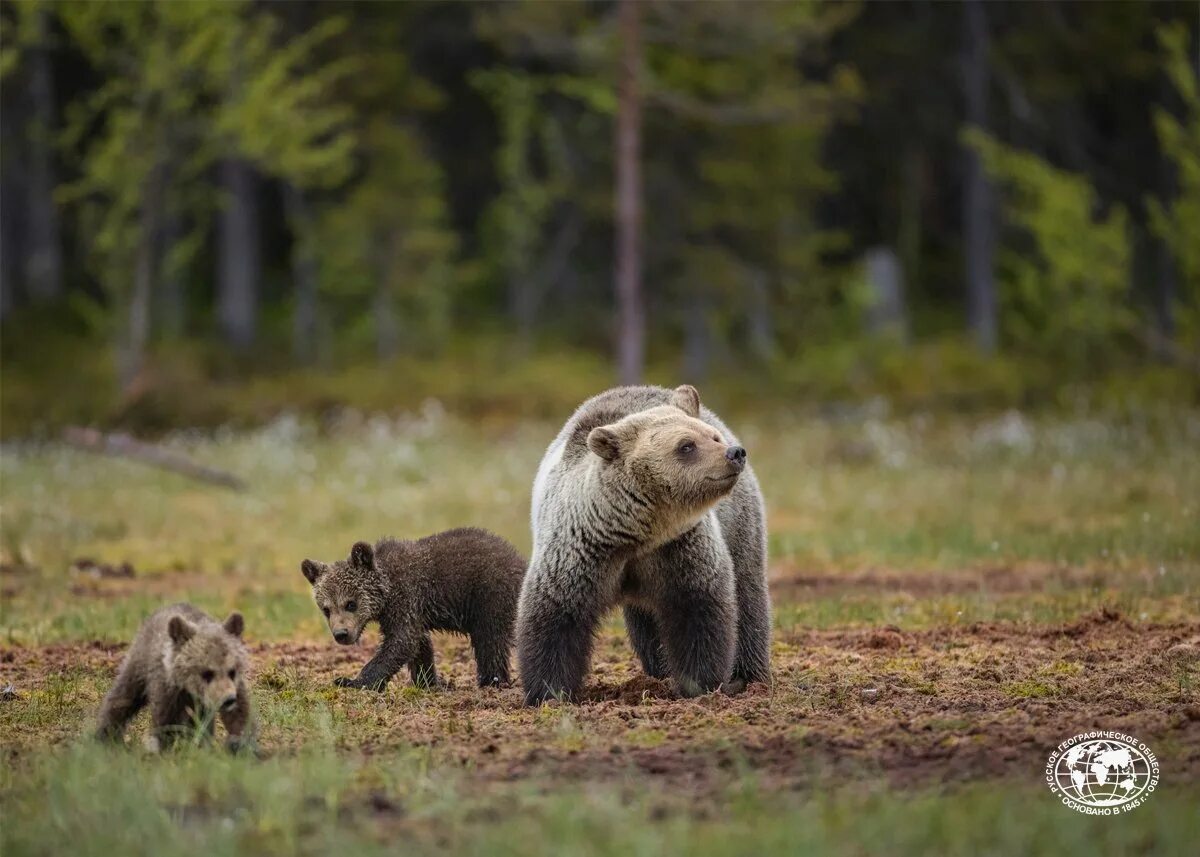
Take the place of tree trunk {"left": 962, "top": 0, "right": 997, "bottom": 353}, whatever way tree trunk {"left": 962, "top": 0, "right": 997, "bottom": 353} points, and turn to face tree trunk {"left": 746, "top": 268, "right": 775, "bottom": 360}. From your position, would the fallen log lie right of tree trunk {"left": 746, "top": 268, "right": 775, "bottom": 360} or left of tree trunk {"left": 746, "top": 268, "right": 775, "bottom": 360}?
left

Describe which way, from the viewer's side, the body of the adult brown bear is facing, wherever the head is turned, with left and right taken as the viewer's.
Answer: facing the viewer

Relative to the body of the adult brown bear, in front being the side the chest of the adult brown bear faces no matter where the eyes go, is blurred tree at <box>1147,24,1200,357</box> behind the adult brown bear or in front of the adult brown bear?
behind

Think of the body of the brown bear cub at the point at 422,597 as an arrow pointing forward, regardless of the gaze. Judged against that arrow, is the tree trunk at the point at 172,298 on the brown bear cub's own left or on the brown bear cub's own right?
on the brown bear cub's own right

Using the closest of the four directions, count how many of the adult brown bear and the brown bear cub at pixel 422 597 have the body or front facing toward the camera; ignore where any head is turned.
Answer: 1

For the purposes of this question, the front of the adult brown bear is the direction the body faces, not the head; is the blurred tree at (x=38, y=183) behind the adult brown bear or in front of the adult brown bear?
behind

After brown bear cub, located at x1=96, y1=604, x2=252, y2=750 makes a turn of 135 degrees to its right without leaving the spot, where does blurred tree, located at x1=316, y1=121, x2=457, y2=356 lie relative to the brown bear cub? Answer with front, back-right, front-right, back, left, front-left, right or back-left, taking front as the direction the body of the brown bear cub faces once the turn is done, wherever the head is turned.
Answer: right

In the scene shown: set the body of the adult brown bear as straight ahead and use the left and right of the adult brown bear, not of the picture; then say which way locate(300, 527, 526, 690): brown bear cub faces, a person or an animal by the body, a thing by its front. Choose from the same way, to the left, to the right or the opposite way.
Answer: to the right

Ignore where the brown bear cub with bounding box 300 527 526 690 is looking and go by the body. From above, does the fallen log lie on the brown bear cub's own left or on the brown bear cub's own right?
on the brown bear cub's own right

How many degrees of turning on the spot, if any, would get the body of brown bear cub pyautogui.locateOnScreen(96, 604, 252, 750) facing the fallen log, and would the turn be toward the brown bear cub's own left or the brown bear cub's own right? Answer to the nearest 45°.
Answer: approximately 135° to the brown bear cub's own left

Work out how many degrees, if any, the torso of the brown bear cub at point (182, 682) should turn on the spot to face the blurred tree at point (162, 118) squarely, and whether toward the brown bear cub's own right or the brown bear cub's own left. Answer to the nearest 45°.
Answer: approximately 135° to the brown bear cub's own left

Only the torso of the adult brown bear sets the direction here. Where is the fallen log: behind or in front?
behind

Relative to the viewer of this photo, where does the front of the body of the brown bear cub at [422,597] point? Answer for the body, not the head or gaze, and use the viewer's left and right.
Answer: facing to the left of the viewer

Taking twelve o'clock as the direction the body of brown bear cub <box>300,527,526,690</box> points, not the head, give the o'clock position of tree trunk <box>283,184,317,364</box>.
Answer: The tree trunk is roughly at 3 o'clock from the brown bear cub.
